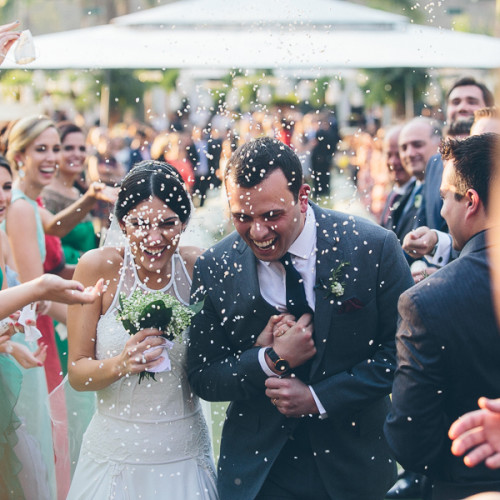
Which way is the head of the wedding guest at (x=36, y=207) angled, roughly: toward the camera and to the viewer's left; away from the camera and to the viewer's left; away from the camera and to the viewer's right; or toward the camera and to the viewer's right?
toward the camera and to the viewer's right

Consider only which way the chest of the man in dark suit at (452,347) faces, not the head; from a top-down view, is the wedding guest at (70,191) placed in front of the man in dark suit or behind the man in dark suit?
in front

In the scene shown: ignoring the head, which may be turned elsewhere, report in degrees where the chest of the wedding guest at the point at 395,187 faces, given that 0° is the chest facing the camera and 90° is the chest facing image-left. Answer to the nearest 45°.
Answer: approximately 45°

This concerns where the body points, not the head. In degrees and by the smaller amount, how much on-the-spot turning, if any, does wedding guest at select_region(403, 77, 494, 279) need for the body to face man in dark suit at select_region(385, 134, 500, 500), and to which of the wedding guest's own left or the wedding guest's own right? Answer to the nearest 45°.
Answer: approximately 45° to the wedding guest's own left

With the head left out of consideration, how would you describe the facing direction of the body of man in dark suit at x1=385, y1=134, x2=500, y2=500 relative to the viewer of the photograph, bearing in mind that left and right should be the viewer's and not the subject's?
facing away from the viewer and to the left of the viewer

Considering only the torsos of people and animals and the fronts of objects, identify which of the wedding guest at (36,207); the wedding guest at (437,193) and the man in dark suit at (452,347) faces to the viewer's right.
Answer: the wedding guest at (36,207)

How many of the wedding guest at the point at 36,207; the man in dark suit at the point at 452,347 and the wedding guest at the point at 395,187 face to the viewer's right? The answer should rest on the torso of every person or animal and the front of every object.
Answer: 1

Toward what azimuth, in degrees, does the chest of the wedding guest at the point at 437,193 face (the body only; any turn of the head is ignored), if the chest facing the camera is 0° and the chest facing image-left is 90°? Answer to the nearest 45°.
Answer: approximately 45°

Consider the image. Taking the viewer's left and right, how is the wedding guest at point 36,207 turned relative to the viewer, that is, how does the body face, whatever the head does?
facing to the right of the viewer
